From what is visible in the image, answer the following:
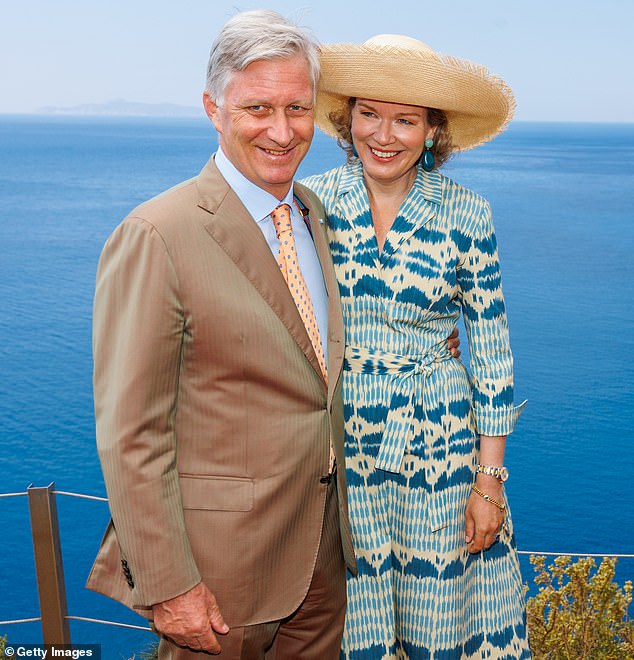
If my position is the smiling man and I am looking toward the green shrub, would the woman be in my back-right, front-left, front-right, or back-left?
front-right

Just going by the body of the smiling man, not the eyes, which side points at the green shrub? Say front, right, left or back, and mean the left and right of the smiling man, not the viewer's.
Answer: left

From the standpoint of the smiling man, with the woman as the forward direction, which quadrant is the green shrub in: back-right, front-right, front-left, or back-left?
front-left

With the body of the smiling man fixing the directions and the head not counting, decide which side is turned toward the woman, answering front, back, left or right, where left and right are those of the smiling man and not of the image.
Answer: left

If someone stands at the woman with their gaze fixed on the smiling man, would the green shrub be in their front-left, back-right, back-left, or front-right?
back-right

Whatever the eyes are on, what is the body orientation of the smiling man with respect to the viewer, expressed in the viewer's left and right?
facing the viewer and to the right of the viewer
